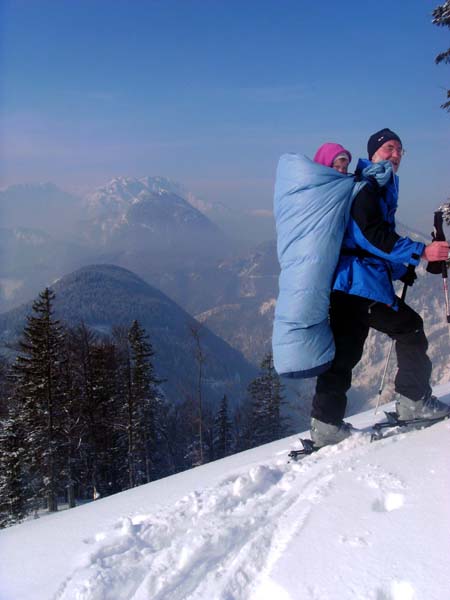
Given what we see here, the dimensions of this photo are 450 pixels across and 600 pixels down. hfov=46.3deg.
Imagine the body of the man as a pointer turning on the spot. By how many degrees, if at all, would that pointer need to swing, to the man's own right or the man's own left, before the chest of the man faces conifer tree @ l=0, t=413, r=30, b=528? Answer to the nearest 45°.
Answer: approximately 135° to the man's own left

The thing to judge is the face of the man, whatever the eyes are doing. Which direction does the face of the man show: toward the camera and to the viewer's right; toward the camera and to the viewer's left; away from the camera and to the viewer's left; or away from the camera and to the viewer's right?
toward the camera and to the viewer's right

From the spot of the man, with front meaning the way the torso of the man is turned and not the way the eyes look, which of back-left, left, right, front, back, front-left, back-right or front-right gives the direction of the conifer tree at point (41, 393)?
back-left

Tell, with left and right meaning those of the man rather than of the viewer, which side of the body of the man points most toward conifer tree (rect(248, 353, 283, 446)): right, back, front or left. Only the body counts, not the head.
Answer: left

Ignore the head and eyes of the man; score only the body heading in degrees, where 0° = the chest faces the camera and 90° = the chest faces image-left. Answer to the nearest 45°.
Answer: approximately 270°

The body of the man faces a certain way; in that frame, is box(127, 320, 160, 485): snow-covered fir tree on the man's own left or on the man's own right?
on the man's own left

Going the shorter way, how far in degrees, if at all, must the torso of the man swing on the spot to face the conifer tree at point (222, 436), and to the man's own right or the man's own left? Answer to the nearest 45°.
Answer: approximately 90° to the man's own left
